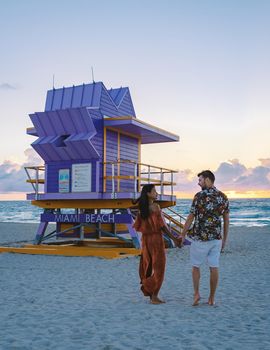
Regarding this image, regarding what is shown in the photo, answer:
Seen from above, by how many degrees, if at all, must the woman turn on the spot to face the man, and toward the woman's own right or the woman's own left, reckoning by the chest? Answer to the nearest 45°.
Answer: approximately 90° to the woman's own right

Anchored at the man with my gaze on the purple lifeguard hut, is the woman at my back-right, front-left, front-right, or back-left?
front-left

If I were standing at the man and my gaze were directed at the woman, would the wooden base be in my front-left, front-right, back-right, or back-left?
front-right

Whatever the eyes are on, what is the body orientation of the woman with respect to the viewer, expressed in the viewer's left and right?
facing away from the viewer and to the right of the viewer

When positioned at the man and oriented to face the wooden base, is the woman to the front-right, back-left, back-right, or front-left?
front-left

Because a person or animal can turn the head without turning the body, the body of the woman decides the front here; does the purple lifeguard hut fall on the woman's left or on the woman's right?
on the woman's left

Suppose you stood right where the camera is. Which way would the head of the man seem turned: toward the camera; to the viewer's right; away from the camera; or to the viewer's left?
to the viewer's left
